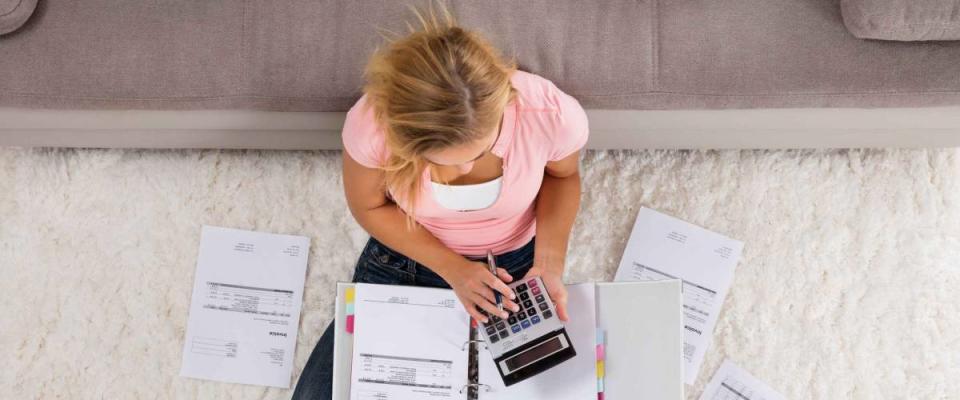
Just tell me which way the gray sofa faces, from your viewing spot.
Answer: facing the viewer

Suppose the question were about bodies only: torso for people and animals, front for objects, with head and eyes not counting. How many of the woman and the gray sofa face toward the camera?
2

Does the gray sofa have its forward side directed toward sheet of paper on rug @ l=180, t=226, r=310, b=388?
no

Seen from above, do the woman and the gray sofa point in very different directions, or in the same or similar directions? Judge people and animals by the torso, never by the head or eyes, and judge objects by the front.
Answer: same or similar directions

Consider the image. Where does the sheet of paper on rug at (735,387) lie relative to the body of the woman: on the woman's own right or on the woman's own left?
on the woman's own left

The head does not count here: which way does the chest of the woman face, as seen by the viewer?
toward the camera

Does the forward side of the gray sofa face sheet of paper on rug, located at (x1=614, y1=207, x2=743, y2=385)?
no

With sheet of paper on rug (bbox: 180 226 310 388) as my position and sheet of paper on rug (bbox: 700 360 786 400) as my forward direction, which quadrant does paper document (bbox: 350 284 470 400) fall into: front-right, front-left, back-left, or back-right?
front-right

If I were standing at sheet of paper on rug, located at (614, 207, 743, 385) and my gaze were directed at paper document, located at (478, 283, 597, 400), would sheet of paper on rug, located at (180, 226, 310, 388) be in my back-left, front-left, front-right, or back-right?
front-right
